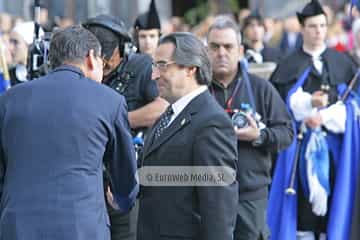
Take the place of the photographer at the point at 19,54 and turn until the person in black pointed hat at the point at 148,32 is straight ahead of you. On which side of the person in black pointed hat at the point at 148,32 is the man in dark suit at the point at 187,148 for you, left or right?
right

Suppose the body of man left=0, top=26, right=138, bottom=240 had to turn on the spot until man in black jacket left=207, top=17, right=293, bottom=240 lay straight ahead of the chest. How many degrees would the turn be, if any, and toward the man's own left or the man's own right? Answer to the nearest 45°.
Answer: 0° — they already face them

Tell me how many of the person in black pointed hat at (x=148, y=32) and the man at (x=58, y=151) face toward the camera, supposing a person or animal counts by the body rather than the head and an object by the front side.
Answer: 1

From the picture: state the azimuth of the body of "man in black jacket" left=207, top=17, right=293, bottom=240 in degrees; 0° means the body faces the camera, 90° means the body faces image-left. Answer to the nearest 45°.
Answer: approximately 45°

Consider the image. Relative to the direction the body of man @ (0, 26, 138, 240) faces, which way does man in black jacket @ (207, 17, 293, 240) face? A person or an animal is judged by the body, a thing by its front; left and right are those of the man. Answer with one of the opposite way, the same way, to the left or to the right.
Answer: the opposite way

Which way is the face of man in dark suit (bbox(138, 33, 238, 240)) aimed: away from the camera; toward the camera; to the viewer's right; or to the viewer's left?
to the viewer's left

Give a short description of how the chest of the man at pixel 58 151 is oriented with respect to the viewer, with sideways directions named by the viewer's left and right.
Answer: facing away from the viewer and to the right of the viewer

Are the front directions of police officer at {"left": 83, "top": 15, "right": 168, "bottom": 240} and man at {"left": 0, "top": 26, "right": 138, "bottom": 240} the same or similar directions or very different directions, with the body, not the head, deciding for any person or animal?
very different directions

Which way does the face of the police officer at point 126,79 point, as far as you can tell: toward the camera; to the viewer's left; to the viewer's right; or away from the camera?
to the viewer's left
